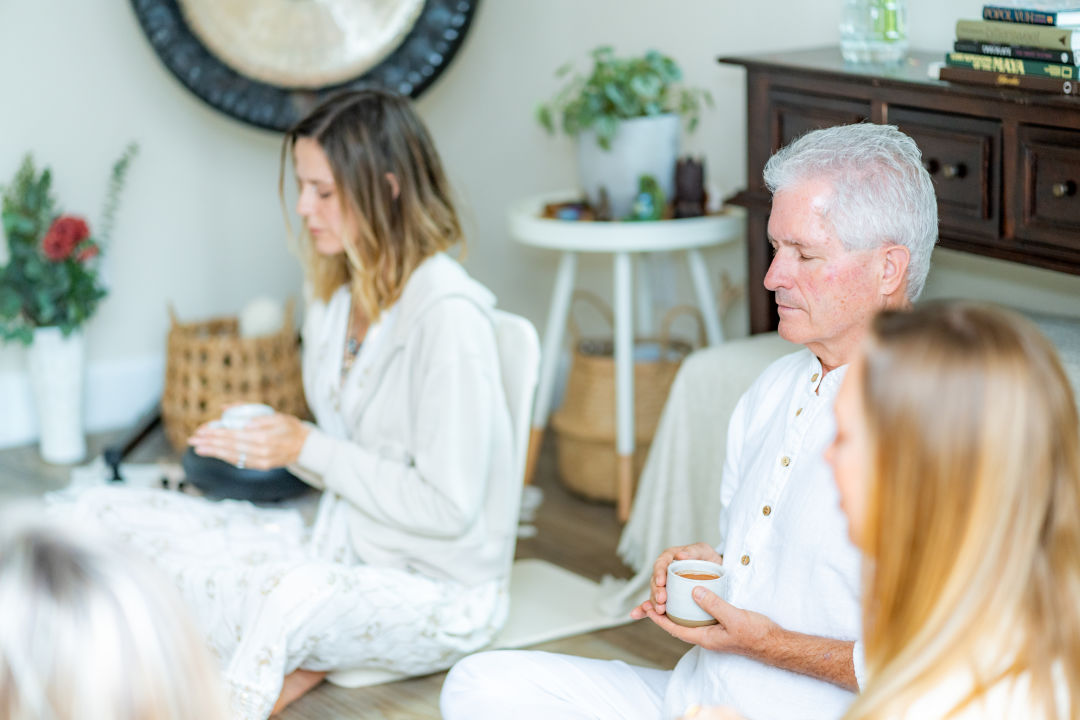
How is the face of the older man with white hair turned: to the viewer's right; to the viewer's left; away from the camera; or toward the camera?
to the viewer's left

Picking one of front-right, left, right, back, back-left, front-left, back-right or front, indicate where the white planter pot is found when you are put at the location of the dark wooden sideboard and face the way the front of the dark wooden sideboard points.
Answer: right

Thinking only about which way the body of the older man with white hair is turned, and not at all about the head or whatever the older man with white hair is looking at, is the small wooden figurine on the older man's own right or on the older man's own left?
on the older man's own right

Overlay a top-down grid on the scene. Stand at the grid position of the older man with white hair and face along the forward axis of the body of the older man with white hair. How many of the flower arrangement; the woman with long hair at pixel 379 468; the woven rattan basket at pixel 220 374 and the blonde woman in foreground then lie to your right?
3

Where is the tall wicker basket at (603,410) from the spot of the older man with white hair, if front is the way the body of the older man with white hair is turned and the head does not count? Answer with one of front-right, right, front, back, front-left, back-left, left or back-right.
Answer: back-right

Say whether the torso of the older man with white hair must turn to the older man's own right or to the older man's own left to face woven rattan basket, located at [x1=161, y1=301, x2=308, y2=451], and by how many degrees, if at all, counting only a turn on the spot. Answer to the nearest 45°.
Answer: approximately 90° to the older man's own right

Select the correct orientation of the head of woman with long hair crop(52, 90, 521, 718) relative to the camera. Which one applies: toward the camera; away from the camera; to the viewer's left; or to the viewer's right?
to the viewer's left

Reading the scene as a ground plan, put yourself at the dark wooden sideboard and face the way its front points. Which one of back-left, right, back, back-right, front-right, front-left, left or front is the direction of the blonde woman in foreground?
front-left

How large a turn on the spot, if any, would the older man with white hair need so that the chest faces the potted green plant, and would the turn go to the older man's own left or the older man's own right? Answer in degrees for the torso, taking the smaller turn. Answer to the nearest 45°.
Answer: approximately 135° to the older man's own right
